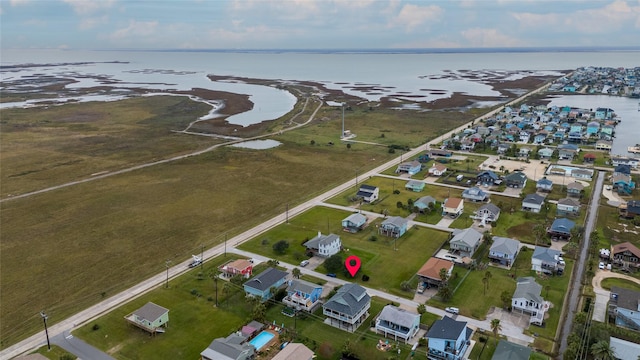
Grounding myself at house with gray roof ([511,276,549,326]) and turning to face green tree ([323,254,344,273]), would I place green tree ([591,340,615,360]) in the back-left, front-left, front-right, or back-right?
back-left

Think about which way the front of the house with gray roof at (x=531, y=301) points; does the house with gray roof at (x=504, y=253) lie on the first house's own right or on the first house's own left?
on the first house's own right

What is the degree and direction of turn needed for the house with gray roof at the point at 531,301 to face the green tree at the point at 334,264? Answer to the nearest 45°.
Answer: approximately 45° to its right

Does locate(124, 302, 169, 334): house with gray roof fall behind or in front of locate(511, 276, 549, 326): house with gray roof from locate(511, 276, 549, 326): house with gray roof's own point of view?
in front

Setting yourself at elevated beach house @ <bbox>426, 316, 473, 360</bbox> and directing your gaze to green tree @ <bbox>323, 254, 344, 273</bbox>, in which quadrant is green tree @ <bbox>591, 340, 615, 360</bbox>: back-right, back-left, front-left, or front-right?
back-right

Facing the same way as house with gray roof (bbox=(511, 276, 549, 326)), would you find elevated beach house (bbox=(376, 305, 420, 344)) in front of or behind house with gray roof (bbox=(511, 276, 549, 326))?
in front

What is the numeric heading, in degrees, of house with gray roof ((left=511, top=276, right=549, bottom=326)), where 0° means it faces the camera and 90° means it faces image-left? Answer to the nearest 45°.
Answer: approximately 45°
